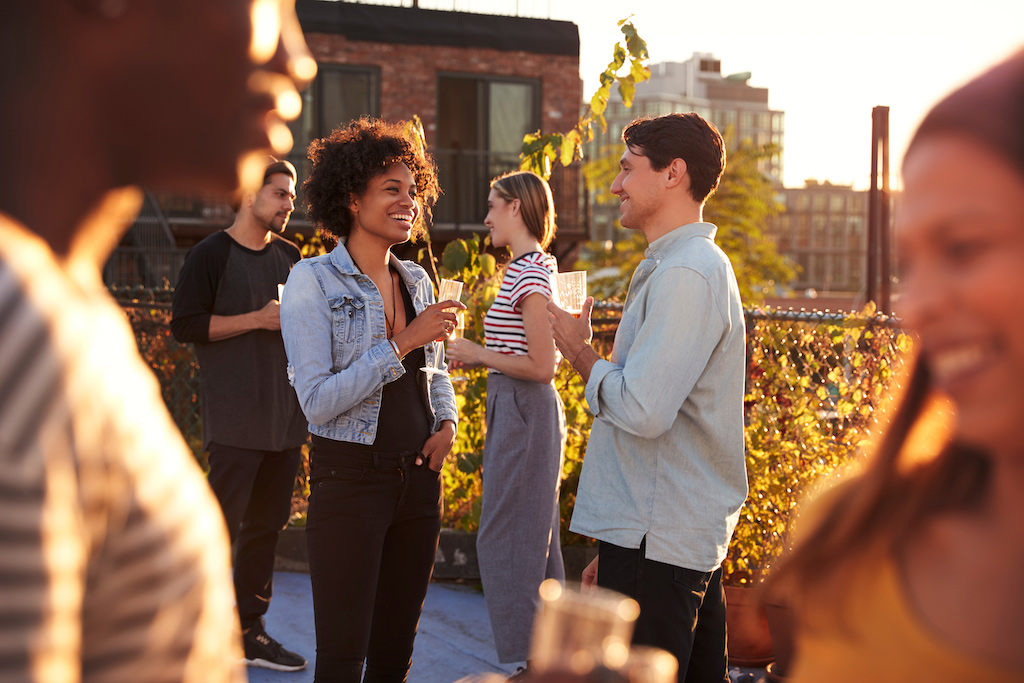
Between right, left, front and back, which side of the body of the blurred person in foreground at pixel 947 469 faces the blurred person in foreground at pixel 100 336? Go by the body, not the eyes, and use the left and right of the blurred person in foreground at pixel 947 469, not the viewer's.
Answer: front

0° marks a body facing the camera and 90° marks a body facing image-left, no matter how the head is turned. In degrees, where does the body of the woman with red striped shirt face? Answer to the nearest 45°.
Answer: approximately 90°

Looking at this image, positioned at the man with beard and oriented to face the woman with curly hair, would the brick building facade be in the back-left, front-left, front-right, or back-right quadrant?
back-left

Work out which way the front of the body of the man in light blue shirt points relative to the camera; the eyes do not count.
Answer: to the viewer's left

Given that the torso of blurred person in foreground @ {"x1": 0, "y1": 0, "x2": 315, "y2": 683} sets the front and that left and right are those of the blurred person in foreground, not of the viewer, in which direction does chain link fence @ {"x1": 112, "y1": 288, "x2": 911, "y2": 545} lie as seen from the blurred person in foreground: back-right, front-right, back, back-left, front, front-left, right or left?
front-left

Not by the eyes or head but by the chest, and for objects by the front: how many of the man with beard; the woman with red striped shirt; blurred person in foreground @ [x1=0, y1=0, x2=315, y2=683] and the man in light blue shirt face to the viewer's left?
2

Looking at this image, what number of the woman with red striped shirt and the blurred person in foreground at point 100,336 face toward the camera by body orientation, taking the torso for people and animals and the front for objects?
0

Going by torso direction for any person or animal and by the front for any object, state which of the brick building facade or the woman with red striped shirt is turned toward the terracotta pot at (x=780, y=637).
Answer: the brick building facade

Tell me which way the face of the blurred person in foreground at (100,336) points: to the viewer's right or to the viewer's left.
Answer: to the viewer's right

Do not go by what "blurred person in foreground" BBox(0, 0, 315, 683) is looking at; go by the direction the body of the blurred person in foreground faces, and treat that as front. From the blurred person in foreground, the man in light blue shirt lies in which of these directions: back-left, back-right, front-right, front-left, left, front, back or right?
front-left

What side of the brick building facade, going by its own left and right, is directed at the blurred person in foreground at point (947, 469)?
front

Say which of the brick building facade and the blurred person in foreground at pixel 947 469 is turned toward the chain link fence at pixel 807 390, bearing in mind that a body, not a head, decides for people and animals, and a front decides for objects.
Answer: the brick building facade

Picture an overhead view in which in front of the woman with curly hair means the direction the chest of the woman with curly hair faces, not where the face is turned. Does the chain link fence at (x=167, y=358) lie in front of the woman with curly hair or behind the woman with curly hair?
behind

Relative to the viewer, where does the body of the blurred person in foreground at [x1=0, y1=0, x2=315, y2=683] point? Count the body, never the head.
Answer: to the viewer's right

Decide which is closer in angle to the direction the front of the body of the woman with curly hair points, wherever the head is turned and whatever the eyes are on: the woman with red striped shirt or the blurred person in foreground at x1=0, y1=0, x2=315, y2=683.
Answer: the blurred person in foreground

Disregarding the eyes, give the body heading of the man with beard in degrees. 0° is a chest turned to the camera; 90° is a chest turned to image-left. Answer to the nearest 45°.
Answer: approximately 315°

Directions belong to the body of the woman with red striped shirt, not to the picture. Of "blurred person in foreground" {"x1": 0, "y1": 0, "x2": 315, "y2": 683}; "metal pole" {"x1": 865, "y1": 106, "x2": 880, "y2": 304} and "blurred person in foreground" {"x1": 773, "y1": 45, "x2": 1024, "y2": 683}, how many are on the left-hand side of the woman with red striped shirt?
2
